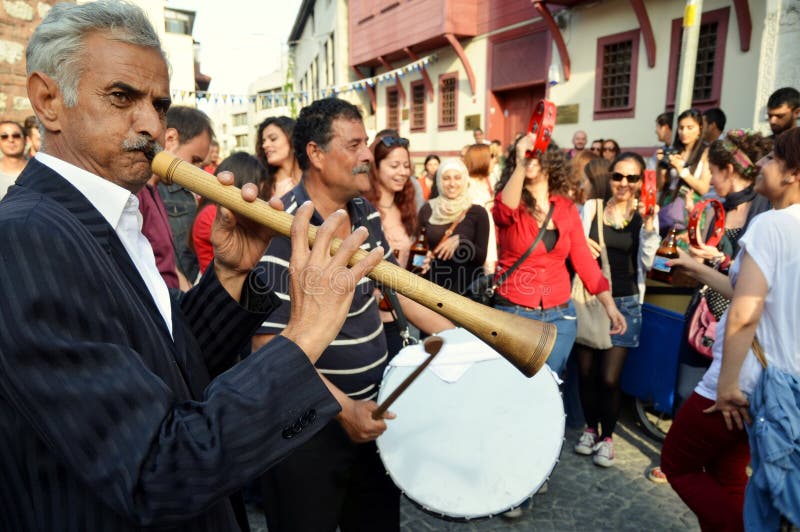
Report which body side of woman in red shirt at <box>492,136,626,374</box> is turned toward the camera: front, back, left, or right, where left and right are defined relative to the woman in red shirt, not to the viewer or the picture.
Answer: front

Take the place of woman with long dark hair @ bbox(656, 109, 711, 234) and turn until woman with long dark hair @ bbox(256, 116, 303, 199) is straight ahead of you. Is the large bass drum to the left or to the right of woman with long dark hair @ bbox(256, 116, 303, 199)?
left

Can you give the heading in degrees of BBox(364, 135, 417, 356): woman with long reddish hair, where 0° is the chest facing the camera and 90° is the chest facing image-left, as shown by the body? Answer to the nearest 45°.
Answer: approximately 315°

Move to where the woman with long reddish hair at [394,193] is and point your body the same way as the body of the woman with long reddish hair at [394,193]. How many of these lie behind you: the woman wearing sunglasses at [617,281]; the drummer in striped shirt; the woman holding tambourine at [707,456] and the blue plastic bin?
0

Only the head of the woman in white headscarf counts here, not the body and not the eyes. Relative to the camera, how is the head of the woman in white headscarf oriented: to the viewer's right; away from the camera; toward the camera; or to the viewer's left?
toward the camera

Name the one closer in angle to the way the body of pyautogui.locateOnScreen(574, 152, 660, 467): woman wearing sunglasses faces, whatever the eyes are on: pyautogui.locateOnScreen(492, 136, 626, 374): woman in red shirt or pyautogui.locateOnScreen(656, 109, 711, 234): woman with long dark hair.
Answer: the woman in red shirt

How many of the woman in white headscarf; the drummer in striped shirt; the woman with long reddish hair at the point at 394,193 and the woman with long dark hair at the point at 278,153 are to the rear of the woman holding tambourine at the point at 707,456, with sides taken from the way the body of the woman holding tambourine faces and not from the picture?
0

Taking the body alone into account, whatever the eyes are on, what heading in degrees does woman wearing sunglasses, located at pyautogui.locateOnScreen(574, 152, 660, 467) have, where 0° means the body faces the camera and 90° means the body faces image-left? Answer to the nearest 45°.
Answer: approximately 0°

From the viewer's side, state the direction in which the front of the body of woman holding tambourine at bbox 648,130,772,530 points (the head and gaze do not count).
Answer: to the viewer's left

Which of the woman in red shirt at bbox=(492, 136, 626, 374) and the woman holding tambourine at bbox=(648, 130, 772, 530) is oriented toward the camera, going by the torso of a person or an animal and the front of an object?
the woman in red shirt

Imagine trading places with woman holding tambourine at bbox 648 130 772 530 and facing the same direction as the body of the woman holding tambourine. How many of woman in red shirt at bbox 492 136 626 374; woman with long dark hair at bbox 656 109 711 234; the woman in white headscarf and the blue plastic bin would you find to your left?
0

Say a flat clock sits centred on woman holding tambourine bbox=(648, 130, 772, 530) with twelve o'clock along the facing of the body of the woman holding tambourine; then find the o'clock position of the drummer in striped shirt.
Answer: The drummer in striped shirt is roughly at 11 o'clock from the woman holding tambourine.

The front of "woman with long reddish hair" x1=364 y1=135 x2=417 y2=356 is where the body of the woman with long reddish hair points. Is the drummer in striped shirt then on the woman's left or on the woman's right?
on the woman's right

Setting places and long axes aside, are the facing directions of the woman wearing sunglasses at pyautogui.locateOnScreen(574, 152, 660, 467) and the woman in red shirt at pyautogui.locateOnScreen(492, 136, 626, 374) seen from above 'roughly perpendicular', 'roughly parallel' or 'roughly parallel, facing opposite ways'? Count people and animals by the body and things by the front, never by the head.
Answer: roughly parallel

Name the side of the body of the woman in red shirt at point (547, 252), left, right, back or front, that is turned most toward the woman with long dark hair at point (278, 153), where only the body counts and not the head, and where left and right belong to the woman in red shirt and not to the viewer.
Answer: right

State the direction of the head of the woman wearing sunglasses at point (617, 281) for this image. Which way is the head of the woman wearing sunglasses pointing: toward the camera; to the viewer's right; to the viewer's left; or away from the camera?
toward the camera

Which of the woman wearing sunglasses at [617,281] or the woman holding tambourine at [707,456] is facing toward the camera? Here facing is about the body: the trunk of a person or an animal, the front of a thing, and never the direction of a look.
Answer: the woman wearing sunglasses

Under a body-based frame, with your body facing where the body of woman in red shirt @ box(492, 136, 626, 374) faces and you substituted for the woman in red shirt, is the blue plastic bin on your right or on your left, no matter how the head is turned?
on your left
